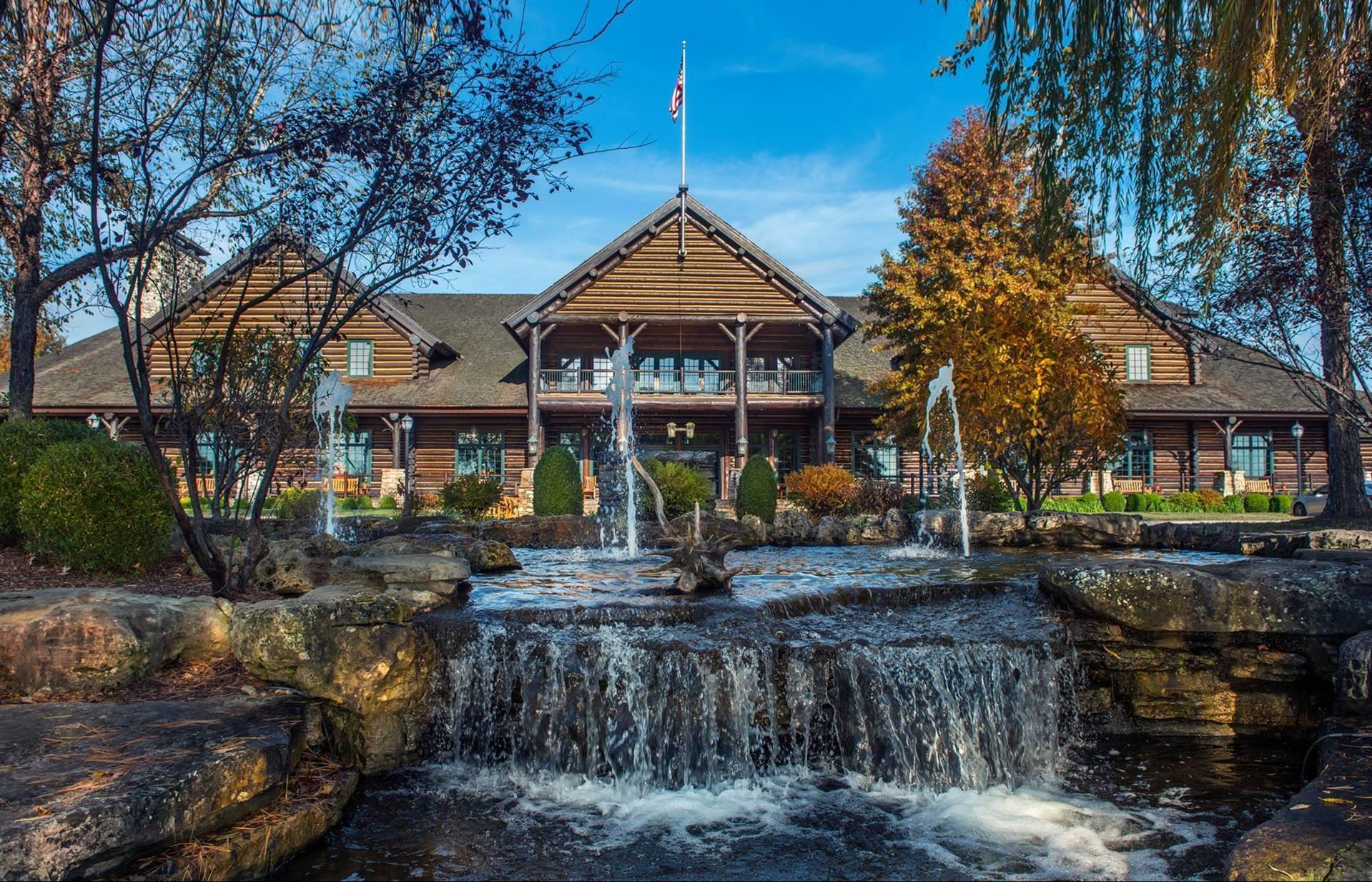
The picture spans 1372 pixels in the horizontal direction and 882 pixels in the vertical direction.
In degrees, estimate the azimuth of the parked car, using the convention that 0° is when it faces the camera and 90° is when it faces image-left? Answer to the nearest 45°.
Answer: approximately 90°

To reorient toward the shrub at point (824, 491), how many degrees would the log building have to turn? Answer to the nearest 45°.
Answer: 0° — it already faces it

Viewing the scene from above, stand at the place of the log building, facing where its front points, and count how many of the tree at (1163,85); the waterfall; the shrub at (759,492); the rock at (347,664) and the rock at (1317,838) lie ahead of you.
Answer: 5

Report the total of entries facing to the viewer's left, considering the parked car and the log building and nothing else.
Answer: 1

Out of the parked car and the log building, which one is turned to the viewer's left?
the parked car

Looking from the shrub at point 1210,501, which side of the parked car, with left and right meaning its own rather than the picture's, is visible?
front

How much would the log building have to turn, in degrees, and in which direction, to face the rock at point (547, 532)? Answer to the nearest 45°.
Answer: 0° — it already faces it

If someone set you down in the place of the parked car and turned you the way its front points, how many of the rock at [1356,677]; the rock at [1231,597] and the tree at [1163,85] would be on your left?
3

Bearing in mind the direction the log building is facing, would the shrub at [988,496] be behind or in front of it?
in front

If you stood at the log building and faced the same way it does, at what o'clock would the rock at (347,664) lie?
The rock is roughly at 12 o'clock from the log building.

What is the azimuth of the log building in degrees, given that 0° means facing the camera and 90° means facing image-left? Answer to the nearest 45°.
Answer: approximately 0°

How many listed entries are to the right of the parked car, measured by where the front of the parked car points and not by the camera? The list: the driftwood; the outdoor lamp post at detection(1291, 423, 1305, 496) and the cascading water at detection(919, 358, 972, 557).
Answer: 1

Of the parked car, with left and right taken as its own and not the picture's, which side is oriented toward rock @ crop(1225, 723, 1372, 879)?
left
